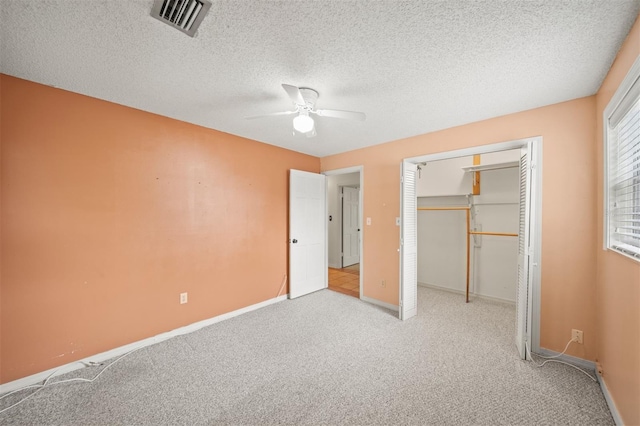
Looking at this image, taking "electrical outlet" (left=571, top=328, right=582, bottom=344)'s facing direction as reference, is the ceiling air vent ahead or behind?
ahead

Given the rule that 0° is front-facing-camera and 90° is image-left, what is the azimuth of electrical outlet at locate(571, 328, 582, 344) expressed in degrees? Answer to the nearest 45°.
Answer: approximately 0°

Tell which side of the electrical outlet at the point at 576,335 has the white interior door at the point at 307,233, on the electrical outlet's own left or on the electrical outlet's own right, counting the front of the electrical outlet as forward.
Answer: on the electrical outlet's own right

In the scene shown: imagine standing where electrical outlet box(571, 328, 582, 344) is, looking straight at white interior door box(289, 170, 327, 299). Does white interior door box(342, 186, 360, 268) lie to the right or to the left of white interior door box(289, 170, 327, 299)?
right

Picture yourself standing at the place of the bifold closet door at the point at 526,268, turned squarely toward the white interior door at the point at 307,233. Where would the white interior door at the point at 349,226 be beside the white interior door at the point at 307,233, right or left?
right

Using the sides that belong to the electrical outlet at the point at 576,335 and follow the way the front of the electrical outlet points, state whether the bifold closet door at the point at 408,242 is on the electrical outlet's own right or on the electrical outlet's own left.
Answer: on the electrical outlet's own right

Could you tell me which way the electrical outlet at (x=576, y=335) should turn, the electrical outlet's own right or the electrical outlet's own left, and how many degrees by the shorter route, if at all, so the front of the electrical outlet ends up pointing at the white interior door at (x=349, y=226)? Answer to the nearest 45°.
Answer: approximately 90° to the electrical outlet's own right
